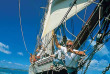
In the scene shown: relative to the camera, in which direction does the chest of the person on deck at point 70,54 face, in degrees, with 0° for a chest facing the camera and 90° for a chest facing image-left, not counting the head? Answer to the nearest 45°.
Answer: approximately 0°
